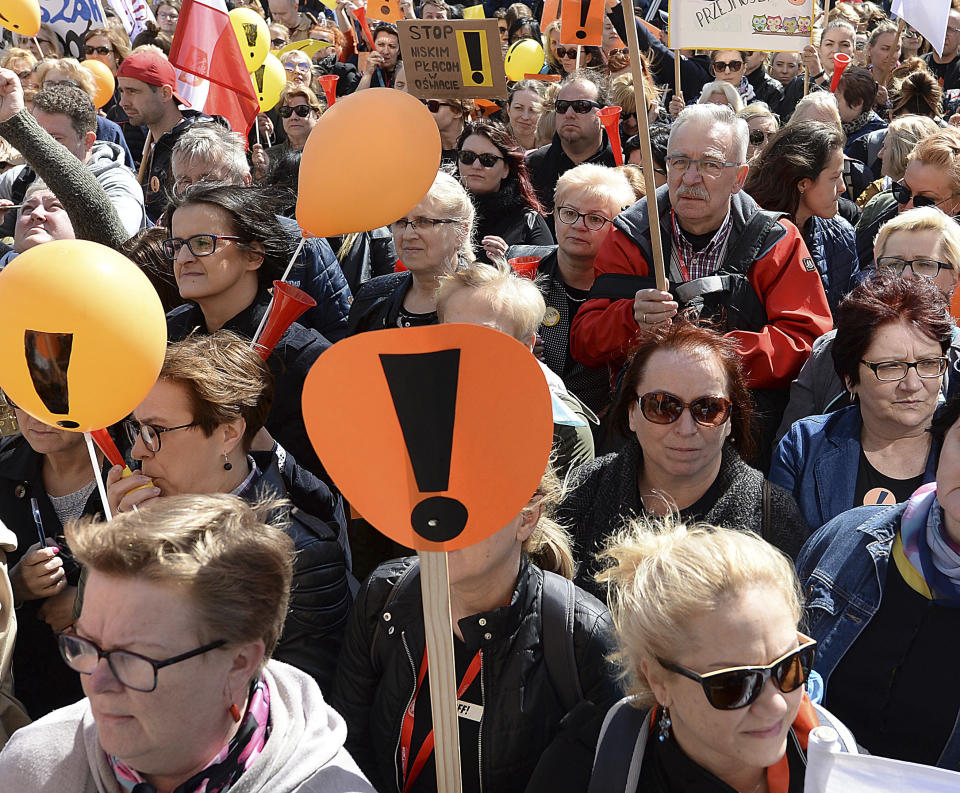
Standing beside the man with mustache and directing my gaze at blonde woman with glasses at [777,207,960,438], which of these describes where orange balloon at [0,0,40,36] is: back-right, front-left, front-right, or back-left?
back-left

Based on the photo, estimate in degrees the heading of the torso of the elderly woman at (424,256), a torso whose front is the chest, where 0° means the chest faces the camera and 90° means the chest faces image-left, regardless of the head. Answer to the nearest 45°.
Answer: approximately 45°

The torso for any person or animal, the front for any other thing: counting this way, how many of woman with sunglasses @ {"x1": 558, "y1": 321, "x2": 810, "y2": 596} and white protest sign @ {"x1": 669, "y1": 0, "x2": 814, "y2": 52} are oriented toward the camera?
2

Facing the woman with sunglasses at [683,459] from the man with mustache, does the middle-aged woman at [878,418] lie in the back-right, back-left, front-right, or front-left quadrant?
front-left

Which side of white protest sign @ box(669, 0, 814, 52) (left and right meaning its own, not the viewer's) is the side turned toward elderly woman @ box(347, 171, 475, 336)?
front

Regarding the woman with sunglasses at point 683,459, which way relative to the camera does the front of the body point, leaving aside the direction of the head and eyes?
toward the camera

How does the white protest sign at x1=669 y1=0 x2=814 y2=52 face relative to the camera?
toward the camera

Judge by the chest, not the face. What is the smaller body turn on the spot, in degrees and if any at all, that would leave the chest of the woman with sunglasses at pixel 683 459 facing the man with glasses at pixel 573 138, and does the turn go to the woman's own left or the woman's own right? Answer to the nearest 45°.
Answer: approximately 180°

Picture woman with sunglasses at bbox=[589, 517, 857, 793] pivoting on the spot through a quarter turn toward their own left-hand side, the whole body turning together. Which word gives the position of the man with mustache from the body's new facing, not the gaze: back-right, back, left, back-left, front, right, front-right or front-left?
front-left

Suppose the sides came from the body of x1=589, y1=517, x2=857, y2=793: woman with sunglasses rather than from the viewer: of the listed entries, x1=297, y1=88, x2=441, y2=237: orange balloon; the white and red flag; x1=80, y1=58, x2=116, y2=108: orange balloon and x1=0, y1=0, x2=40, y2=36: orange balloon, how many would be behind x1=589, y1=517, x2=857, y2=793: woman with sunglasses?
4

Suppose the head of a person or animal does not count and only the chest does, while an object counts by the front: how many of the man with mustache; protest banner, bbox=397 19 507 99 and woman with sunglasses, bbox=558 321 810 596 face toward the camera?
3

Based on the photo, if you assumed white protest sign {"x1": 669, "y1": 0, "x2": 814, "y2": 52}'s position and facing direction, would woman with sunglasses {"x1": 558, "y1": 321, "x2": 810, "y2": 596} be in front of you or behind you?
in front

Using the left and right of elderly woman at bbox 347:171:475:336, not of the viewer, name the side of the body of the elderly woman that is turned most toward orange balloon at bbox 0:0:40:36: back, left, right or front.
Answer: right

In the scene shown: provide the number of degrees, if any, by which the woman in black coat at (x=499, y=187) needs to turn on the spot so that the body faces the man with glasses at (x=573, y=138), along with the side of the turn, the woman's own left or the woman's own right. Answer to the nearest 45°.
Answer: approximately 180°

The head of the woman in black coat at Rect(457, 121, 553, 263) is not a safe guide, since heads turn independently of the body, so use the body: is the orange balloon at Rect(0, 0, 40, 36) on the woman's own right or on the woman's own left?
on the woman's own right

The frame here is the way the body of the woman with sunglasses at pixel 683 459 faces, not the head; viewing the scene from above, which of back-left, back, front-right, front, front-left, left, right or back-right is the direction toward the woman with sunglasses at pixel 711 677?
front
